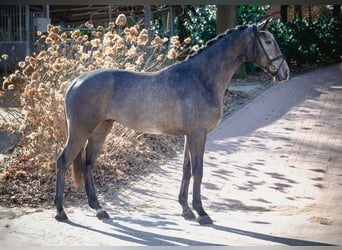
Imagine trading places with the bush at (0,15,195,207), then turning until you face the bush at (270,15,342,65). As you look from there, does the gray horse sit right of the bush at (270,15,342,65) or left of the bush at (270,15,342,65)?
right

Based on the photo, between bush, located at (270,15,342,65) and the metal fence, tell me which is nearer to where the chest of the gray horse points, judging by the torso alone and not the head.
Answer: the bush

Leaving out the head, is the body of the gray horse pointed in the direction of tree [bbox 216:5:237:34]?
no

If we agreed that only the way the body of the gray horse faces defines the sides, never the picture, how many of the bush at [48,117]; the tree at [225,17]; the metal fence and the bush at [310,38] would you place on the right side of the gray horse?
0

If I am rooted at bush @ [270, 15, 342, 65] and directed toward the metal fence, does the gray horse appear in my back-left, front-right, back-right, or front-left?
front-left

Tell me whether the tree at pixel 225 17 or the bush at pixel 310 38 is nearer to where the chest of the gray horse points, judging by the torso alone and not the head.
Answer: the bush

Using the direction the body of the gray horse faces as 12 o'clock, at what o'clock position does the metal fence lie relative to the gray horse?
The metal fence is roughly at 7 o'clock from the gray horse.

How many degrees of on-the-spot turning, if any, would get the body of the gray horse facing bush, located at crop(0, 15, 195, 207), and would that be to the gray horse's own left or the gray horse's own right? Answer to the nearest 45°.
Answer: approximately 135° to the gray horse's own left

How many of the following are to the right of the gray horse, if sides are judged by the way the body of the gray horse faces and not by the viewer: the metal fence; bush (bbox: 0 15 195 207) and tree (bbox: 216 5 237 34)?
0

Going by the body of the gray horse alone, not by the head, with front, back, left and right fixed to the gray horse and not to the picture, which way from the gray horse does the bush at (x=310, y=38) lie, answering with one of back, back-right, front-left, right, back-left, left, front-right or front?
front-left

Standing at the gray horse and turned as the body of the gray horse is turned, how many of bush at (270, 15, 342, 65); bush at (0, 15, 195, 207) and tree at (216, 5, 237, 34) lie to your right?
0

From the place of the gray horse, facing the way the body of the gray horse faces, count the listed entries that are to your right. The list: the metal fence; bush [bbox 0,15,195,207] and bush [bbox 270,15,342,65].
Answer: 0

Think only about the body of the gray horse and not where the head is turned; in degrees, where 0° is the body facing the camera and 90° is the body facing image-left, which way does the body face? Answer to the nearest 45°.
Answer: approximately 270°

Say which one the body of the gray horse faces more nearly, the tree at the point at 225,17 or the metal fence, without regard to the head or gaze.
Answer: the tree
